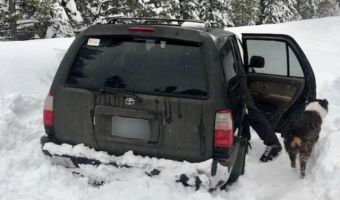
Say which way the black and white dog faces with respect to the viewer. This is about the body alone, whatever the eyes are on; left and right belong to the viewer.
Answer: facing away from the viewer and to the right of the viewer

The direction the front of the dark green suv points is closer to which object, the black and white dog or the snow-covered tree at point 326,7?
the snow-covered tree

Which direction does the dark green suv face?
away from the camera

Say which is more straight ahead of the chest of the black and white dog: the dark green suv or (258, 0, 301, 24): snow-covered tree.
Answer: the snow-covered tree

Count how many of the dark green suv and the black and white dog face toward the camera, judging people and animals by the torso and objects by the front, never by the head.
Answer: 0

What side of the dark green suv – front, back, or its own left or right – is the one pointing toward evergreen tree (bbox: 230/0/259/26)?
front

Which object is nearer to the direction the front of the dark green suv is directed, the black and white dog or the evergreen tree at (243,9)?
the evergreen tree

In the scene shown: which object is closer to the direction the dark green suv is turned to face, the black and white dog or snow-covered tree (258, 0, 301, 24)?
the snow-covered tree

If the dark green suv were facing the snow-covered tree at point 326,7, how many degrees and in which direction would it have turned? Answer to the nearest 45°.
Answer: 0° — it already faces it

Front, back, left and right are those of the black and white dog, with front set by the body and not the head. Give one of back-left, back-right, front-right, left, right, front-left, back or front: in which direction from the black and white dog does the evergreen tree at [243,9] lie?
front-left

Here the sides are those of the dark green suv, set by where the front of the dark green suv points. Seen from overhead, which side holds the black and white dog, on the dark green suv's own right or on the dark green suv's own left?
on the dark green suv's own right

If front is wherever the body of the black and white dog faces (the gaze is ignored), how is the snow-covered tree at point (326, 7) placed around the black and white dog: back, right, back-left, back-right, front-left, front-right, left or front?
front-left
